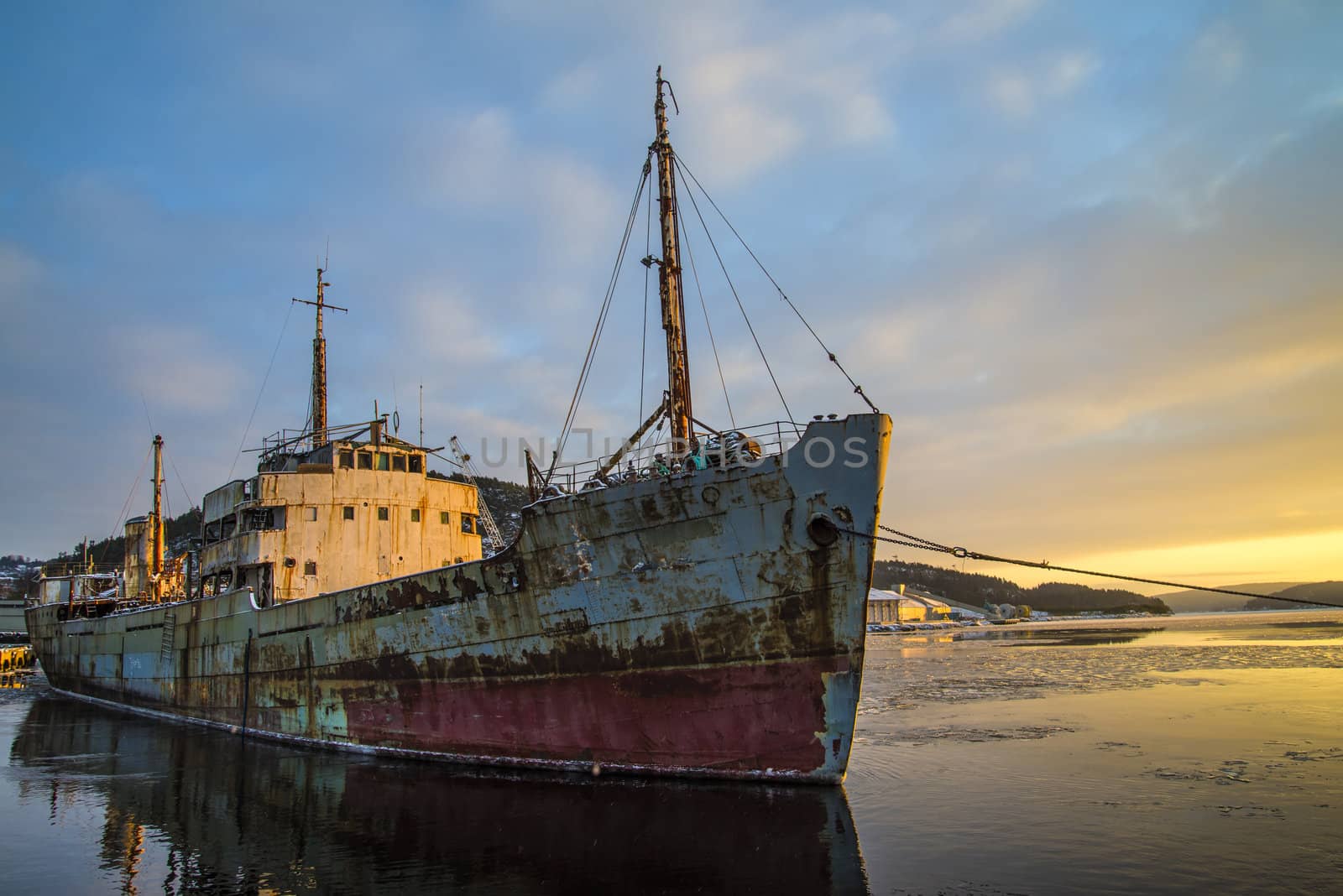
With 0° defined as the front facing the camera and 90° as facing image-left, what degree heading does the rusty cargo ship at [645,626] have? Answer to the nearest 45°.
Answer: approximately 315°
